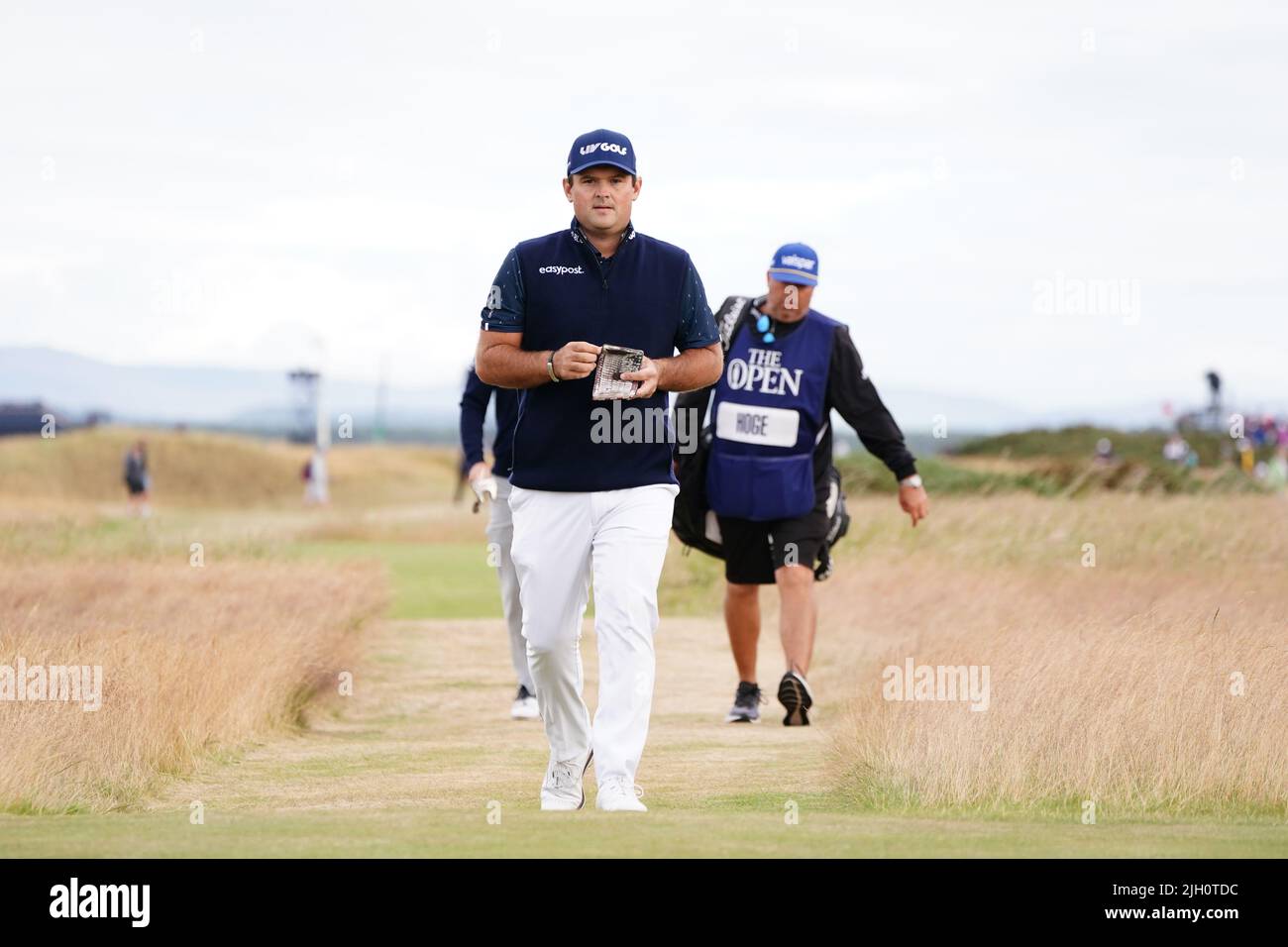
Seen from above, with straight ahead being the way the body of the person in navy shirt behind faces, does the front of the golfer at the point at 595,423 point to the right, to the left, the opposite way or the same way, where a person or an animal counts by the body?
the same way

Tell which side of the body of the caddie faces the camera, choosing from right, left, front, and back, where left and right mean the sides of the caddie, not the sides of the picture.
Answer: front

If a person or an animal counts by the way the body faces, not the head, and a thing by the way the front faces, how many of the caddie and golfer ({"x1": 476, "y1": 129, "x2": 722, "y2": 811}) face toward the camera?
2

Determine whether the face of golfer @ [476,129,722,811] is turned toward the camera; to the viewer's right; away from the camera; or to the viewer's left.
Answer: toward the camera

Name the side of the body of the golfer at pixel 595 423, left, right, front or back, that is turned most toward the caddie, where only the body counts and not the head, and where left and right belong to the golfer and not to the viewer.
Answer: back

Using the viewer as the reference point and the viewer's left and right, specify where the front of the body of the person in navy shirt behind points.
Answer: facing the viewer

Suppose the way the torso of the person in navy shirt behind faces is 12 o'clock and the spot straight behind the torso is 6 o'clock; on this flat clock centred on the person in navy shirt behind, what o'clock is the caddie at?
The caddie is roughly at 9 o'clock from the person in navy shirt behind.

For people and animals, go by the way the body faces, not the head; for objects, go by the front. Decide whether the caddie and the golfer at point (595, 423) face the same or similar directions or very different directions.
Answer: same or similar directions

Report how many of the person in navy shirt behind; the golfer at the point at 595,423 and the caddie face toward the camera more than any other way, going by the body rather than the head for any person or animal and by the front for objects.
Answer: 3

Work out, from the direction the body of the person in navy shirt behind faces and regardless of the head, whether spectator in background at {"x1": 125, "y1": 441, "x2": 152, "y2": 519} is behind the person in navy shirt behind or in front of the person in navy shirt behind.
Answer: behind

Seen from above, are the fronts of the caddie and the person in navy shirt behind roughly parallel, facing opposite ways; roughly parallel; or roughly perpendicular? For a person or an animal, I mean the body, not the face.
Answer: roughly parallel

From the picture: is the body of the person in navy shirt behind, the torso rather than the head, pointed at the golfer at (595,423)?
yes

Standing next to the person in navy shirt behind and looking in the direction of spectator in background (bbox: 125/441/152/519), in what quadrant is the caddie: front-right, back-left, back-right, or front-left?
back-right

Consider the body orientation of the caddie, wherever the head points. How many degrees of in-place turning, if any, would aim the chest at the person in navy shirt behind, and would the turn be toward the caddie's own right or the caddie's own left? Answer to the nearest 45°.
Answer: approximately 90° to the caddie's own right

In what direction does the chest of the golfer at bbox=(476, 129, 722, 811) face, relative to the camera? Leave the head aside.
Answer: toward the camera

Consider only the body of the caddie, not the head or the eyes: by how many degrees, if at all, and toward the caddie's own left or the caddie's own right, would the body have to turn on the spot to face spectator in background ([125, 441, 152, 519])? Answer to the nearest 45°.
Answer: approximately 135° to the caddie's own right

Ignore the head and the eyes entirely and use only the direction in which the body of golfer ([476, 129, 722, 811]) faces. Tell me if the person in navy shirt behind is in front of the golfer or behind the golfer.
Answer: behind

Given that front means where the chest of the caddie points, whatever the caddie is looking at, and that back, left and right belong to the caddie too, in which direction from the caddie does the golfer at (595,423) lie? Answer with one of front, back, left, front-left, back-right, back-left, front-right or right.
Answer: front

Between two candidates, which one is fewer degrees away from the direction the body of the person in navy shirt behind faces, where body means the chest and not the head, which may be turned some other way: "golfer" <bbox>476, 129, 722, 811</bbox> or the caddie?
the golfer

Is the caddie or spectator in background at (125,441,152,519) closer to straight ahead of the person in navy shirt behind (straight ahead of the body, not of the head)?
the caddie
